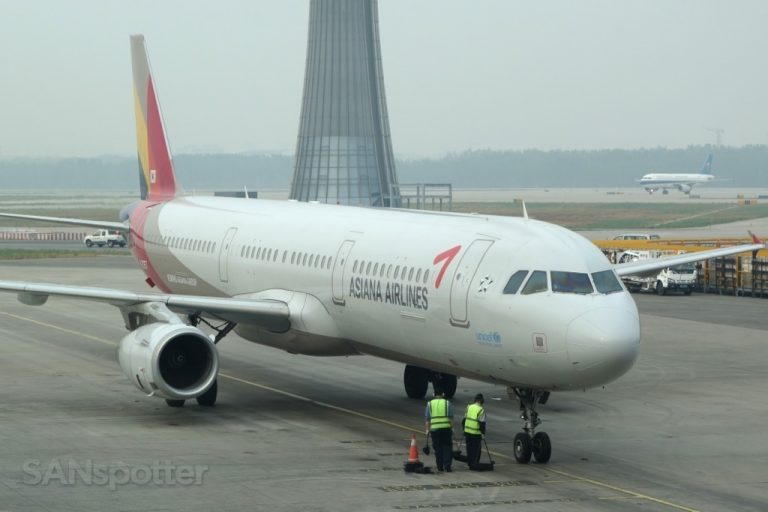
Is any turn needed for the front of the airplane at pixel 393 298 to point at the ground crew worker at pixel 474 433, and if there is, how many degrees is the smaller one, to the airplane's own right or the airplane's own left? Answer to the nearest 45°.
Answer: approximately 45° to the airplane's own right

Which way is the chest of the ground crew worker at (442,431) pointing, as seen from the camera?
away from the camera

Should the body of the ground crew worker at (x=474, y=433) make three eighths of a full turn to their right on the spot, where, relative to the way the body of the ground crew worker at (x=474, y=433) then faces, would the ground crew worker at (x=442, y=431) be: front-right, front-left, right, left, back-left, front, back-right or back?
right

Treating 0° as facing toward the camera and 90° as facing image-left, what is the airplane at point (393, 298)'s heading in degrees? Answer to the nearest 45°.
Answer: approximately 315°

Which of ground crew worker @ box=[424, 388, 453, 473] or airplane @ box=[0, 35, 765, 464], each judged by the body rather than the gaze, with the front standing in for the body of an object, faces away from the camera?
the ground crew worker

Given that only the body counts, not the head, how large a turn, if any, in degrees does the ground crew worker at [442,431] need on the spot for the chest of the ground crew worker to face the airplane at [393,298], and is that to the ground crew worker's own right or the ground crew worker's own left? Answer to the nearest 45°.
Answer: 0° — they already face it

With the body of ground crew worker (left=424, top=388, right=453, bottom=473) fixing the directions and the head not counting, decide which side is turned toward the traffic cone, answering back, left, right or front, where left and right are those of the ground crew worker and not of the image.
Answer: left

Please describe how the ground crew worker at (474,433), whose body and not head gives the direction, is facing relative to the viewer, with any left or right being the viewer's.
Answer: facing away from the viewer and to the right of the viewer
